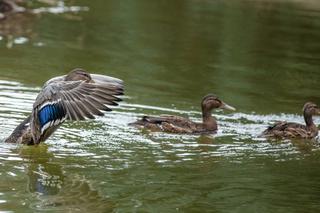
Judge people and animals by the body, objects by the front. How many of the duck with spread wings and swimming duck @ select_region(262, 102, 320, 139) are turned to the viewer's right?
2

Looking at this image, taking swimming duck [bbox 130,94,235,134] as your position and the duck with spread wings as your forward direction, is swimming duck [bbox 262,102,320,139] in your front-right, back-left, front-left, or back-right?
back-left

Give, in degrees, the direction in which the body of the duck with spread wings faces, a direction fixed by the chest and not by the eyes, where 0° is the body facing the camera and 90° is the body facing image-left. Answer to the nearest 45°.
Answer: approximately 270°

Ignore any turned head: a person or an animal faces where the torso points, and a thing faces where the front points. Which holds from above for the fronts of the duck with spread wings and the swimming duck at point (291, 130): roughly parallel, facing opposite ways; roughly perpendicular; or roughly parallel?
roughly parallel

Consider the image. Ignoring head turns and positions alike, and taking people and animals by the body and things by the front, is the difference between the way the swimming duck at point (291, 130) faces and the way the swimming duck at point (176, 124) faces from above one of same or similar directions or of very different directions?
same or similar directions

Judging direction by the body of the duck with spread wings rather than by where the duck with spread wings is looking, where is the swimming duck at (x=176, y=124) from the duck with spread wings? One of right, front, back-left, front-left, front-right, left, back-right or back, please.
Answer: front-left

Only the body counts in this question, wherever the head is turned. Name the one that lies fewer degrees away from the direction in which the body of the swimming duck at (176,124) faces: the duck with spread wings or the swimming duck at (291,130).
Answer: the swimming duck

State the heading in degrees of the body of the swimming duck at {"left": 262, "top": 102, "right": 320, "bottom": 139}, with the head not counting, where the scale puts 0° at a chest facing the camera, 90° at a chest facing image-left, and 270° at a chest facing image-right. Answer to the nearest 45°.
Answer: approximately 270°

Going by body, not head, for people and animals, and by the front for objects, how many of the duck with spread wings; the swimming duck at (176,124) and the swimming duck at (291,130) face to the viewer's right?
3

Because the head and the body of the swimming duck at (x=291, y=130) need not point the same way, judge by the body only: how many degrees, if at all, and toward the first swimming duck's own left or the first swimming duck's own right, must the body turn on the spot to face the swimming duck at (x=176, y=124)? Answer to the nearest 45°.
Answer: approximately 180°

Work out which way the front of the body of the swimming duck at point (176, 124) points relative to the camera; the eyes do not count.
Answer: to the viewer's right

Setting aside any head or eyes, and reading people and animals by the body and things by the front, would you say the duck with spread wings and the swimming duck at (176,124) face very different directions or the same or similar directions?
same or similar directions

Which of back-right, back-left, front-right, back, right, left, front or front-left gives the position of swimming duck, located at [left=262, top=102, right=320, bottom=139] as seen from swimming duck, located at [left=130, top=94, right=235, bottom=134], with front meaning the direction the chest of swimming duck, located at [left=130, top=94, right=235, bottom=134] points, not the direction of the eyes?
front
